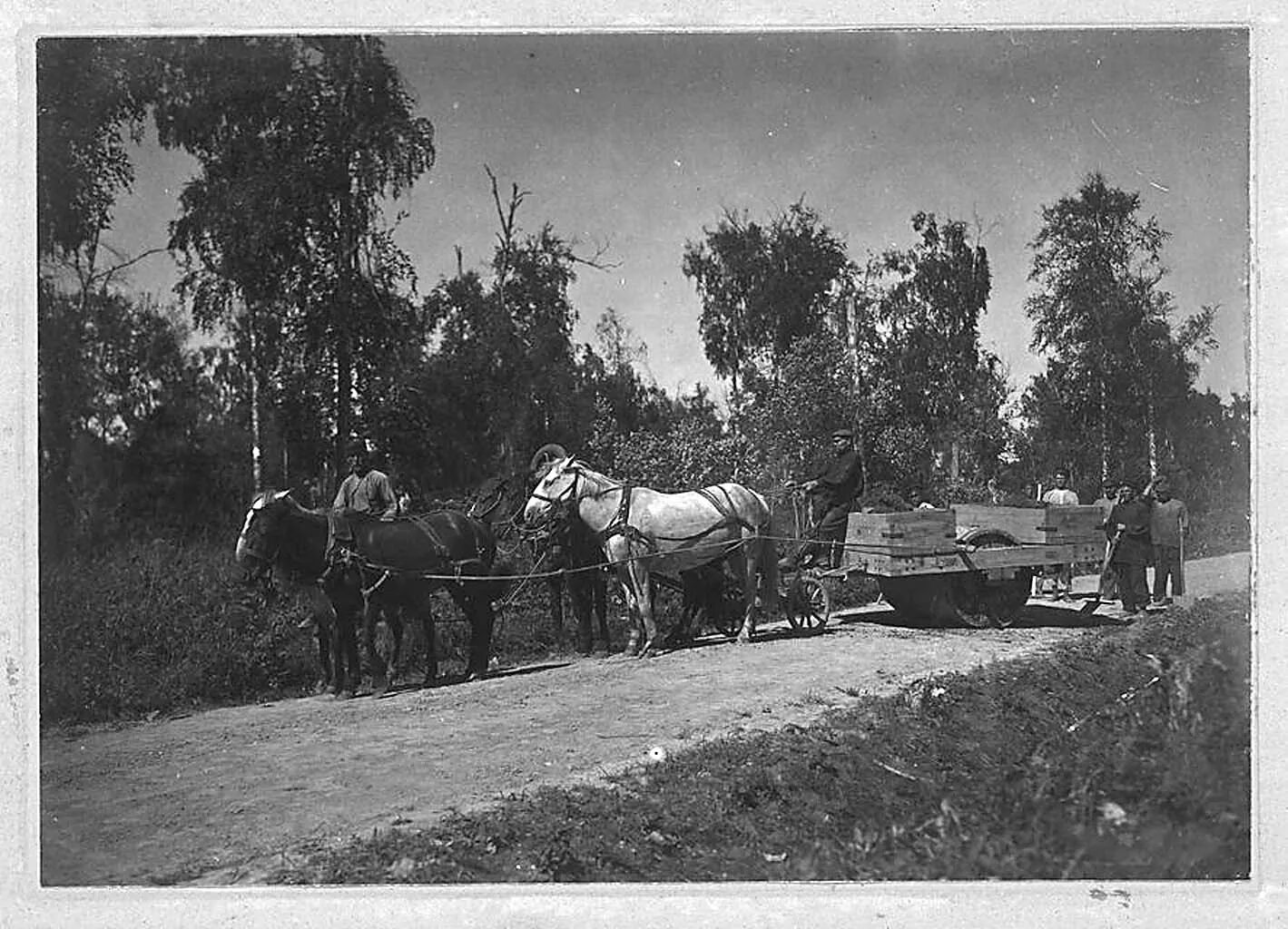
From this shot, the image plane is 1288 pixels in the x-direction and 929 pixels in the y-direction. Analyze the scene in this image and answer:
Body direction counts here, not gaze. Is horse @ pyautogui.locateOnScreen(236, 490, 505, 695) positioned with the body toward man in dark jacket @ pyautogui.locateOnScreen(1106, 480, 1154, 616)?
no

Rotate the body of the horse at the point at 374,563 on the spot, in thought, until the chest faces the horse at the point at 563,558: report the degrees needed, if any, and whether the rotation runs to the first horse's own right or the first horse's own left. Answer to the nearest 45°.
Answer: approximately 180°

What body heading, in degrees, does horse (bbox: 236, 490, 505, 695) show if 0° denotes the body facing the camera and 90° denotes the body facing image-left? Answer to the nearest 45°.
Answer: approximately 90°

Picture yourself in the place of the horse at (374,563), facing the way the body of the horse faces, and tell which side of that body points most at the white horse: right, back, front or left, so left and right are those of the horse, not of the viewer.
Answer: back

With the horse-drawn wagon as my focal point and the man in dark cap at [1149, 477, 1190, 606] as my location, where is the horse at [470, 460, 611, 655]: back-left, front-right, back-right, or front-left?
front-left

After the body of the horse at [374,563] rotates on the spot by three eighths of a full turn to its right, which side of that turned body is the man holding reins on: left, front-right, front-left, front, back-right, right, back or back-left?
front-right

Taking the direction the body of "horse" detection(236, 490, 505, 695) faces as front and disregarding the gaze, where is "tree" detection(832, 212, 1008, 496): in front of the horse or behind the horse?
behind
